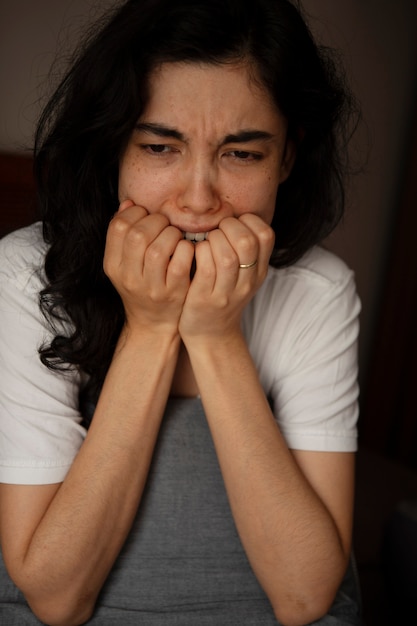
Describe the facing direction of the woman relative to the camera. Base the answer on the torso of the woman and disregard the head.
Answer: toward the camera
